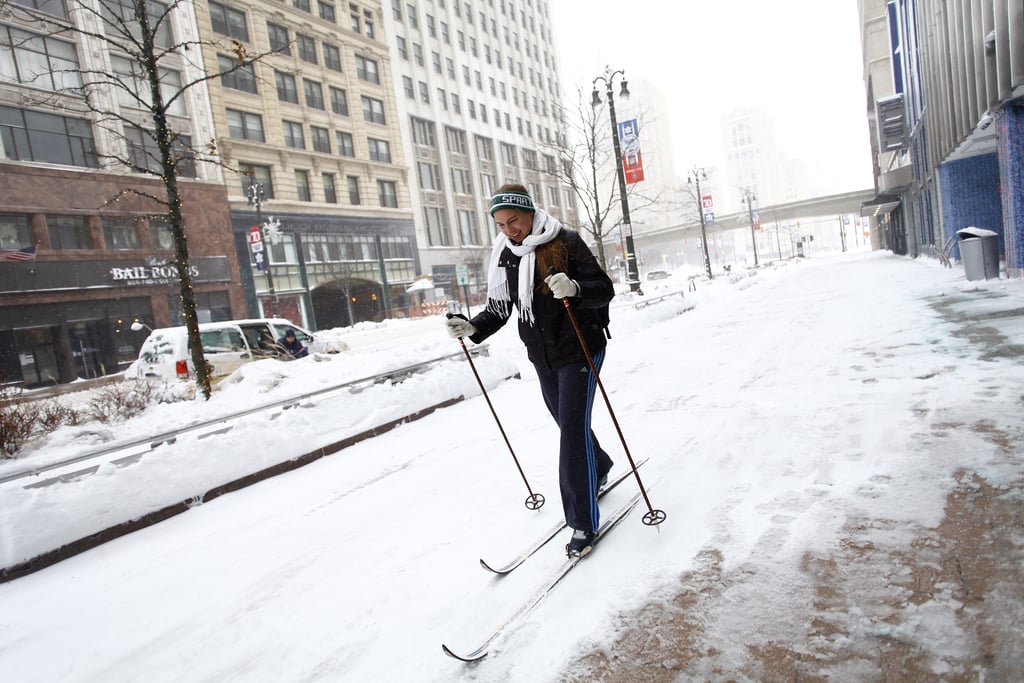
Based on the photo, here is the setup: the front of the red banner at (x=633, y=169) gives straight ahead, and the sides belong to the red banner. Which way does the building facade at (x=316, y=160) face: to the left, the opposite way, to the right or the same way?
to the left

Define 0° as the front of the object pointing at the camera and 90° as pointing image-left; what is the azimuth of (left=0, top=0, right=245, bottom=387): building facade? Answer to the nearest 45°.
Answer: approximately 315°

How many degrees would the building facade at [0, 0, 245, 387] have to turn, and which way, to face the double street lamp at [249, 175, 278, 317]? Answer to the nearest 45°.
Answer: approximately 45° to its left

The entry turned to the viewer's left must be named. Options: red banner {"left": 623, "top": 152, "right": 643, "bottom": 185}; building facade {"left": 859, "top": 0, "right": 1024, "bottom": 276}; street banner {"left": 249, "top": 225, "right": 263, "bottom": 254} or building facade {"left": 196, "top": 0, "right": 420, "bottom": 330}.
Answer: building facade {"left": 859, "top": 0, "right": 1024, "bottom": 276}

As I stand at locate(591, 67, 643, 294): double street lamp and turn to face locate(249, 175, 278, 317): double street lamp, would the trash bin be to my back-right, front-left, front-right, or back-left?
back-left

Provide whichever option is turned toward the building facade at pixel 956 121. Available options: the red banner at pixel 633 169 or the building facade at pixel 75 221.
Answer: the building facade at pixel 75 221

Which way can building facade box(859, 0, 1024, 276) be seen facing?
to the viewer's left

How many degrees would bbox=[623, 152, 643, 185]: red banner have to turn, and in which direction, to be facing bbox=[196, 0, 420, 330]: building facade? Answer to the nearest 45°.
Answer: approximately 135° to its right

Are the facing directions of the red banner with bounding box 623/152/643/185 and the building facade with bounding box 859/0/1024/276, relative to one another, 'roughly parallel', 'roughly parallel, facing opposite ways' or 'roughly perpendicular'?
roughly perpendicular

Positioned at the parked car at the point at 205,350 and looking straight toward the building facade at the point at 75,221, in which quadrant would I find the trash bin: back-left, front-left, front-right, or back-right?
back-right
